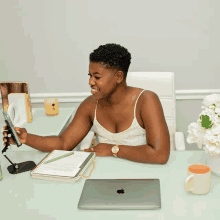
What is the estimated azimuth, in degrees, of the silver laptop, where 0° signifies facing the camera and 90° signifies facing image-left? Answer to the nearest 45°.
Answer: approximately 180°

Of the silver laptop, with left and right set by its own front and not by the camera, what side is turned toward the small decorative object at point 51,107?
front
